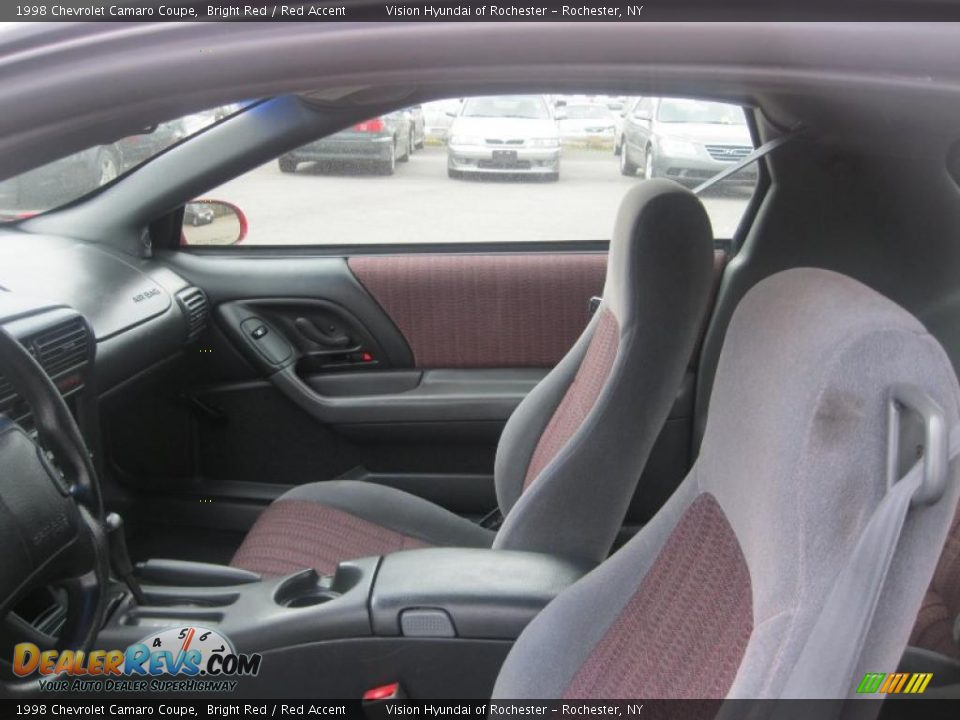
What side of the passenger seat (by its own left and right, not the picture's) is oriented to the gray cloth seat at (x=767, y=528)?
left

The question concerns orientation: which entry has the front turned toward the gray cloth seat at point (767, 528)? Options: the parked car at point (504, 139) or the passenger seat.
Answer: the parked car

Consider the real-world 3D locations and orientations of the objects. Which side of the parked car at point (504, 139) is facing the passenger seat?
front

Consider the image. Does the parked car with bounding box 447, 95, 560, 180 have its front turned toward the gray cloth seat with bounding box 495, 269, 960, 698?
yes

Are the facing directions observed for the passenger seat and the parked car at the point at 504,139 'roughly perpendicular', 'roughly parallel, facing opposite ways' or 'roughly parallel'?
roughly perpendicular

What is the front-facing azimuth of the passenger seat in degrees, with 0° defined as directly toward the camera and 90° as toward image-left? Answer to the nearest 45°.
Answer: approximately 90°

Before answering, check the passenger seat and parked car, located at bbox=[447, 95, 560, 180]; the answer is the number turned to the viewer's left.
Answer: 1

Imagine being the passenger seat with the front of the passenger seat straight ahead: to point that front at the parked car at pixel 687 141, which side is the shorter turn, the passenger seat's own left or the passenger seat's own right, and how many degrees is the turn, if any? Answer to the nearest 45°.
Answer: approximately 90° to the passenger seat's own right
